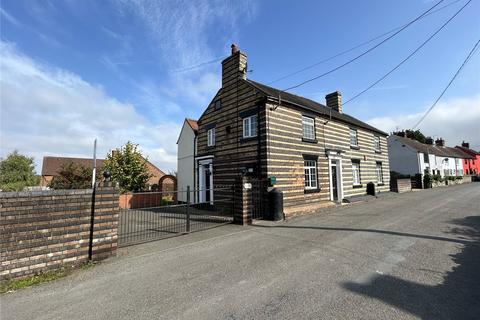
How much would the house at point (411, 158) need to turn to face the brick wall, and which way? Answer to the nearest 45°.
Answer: approximately 45° to its right

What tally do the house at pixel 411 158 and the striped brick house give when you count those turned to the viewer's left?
0

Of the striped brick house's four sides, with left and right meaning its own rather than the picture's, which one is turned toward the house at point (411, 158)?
left

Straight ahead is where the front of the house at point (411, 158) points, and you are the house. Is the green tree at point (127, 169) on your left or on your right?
on your right

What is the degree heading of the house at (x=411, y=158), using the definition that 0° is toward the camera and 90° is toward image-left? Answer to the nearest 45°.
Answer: approximately 315°

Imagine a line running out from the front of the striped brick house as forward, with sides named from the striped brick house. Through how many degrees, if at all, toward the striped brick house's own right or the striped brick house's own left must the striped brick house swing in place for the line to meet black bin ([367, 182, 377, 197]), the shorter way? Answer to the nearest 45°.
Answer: approximately 90° to the striped brick house's own left

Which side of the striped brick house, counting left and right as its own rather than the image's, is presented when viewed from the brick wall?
right

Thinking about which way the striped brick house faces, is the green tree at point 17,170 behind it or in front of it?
behind

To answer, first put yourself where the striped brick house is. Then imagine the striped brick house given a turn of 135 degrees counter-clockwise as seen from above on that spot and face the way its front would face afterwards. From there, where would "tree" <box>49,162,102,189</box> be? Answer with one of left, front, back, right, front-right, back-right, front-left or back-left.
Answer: left

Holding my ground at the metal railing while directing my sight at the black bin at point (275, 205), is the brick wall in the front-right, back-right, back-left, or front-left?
back-right

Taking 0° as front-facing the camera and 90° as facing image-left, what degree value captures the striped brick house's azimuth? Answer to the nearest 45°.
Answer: approximately 315°
